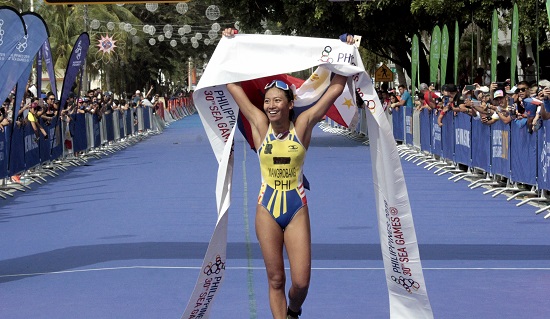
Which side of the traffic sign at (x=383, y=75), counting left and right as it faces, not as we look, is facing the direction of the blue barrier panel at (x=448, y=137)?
front

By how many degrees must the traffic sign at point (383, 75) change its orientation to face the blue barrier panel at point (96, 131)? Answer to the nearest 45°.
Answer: approximately 45° to its right

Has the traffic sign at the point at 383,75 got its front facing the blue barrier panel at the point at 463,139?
yes

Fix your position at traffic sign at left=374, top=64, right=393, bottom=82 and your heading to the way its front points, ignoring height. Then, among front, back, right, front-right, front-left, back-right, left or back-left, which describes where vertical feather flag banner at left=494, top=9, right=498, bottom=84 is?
front

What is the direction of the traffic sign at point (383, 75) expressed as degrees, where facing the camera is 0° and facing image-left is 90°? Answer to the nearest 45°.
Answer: approximately 0°

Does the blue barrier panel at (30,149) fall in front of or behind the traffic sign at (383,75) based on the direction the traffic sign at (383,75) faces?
in front

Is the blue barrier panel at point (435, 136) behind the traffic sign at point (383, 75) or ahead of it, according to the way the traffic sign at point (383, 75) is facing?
ahead

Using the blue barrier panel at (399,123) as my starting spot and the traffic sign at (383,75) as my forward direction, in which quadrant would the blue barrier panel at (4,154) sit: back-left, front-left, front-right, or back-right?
back-left

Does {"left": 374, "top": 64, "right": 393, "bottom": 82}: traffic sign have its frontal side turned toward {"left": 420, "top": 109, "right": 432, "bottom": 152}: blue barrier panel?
yes

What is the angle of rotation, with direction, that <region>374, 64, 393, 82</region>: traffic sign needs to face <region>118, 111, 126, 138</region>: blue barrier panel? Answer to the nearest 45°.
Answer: approximately 45° to its right

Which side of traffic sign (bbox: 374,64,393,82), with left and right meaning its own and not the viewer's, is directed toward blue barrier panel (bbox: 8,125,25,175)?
front

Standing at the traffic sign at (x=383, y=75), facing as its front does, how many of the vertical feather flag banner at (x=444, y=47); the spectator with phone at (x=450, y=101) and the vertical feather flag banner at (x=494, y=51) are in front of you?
3
